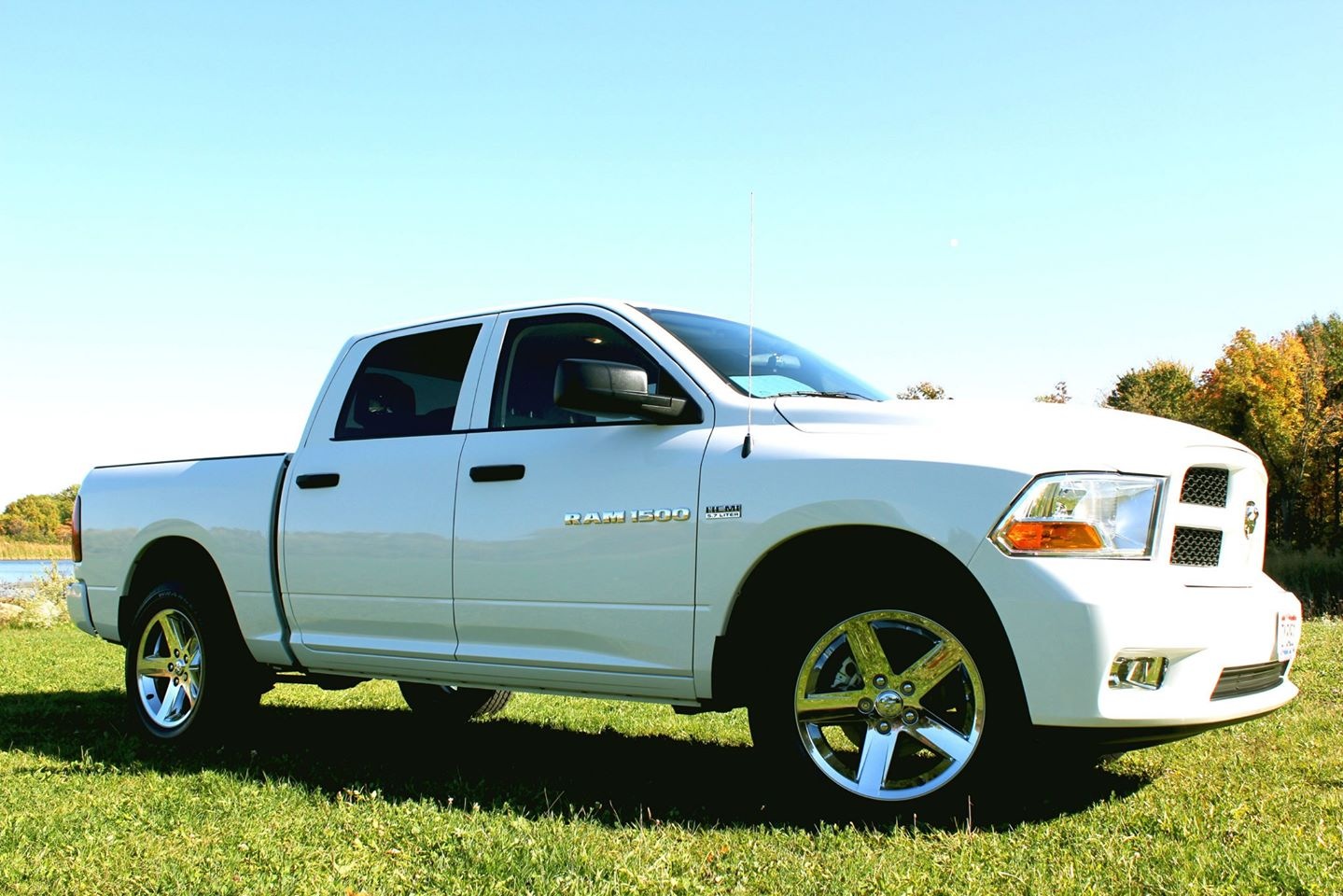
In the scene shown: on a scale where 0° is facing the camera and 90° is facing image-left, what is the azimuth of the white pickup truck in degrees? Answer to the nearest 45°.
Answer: approximately 315°
